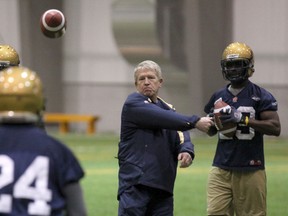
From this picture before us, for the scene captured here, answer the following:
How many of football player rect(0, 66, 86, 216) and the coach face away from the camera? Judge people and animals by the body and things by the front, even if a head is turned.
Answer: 1

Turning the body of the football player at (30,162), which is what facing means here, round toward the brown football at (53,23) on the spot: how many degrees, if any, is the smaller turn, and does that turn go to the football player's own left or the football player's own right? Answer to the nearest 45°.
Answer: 0° — they already face it

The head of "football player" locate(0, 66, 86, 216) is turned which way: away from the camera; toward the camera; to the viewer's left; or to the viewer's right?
away from the camera

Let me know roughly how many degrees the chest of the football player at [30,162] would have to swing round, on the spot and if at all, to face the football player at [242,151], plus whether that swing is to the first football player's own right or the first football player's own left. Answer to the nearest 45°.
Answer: approximately 45° to the first football player's own right

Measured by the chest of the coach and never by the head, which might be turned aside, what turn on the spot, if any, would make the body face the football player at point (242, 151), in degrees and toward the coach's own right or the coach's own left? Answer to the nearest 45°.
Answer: approximately 90° to the coach's own left

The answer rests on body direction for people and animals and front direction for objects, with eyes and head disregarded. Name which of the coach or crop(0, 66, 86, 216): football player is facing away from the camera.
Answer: the football player

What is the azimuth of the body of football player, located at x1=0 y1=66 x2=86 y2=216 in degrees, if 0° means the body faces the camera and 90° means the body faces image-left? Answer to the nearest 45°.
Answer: approximately 180°

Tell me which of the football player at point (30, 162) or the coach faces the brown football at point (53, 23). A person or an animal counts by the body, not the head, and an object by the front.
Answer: the football player
